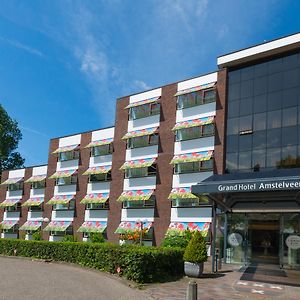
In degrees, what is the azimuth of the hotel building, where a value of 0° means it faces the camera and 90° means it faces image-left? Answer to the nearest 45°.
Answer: approximately 45°

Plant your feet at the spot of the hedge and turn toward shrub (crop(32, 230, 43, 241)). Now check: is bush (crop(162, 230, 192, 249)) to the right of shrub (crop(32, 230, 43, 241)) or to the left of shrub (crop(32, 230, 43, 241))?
right

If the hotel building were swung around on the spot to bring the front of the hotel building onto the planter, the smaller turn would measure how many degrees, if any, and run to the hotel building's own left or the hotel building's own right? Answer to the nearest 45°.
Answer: approximately 45° to the hotel building's own left

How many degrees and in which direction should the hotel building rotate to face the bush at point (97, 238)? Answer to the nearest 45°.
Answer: approximately 90° to its right

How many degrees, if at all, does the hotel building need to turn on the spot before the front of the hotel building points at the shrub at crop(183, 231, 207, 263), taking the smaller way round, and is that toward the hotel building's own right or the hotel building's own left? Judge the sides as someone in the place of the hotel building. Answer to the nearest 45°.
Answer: approximately 45° to the hotel building's own left

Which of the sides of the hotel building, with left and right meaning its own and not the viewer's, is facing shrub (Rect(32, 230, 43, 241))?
right

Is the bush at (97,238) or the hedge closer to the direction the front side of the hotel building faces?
the hedge

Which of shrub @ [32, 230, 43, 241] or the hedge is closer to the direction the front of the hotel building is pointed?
the hedge
